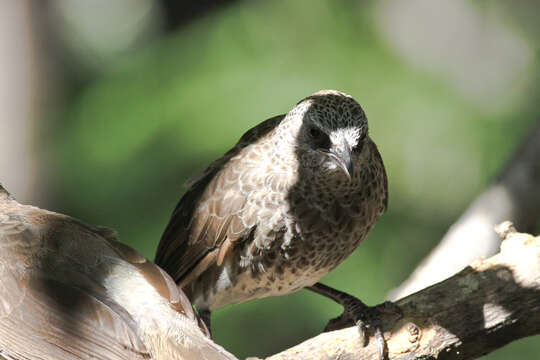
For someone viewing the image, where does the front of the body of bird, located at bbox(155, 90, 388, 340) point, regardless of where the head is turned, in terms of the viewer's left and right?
facing the viewer and to the right of the viewer
